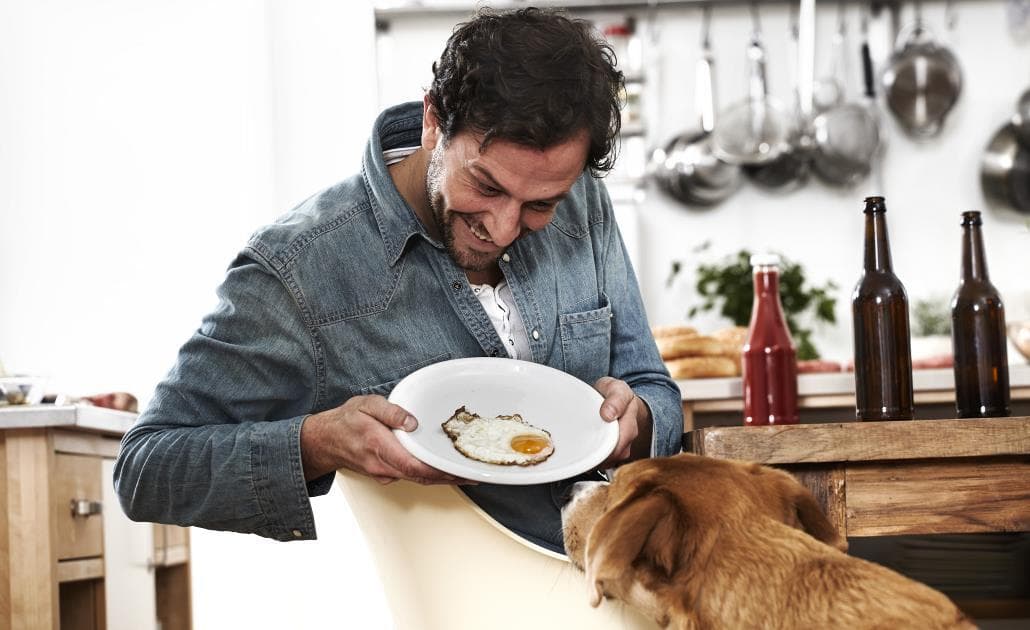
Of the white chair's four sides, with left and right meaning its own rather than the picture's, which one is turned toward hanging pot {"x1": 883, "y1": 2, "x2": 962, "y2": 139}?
front

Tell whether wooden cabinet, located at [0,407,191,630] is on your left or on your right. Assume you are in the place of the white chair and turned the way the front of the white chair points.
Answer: on your left

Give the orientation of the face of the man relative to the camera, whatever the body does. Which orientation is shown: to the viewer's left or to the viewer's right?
to the viewer's right

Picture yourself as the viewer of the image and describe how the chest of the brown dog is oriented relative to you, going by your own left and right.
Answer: facing away from the viewer and to the left of the viewer

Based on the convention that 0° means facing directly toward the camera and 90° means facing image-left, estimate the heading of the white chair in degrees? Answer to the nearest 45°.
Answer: approximately 225°

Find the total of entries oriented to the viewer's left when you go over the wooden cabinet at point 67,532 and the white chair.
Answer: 0

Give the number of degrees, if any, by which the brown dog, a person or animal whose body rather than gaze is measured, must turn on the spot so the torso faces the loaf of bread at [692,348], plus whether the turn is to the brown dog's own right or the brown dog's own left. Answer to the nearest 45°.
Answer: approximately 45° to the brown dog's own right

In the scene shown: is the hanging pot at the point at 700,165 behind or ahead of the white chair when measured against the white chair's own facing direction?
ahead

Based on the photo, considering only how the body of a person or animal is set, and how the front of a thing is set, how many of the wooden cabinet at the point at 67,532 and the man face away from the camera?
0
